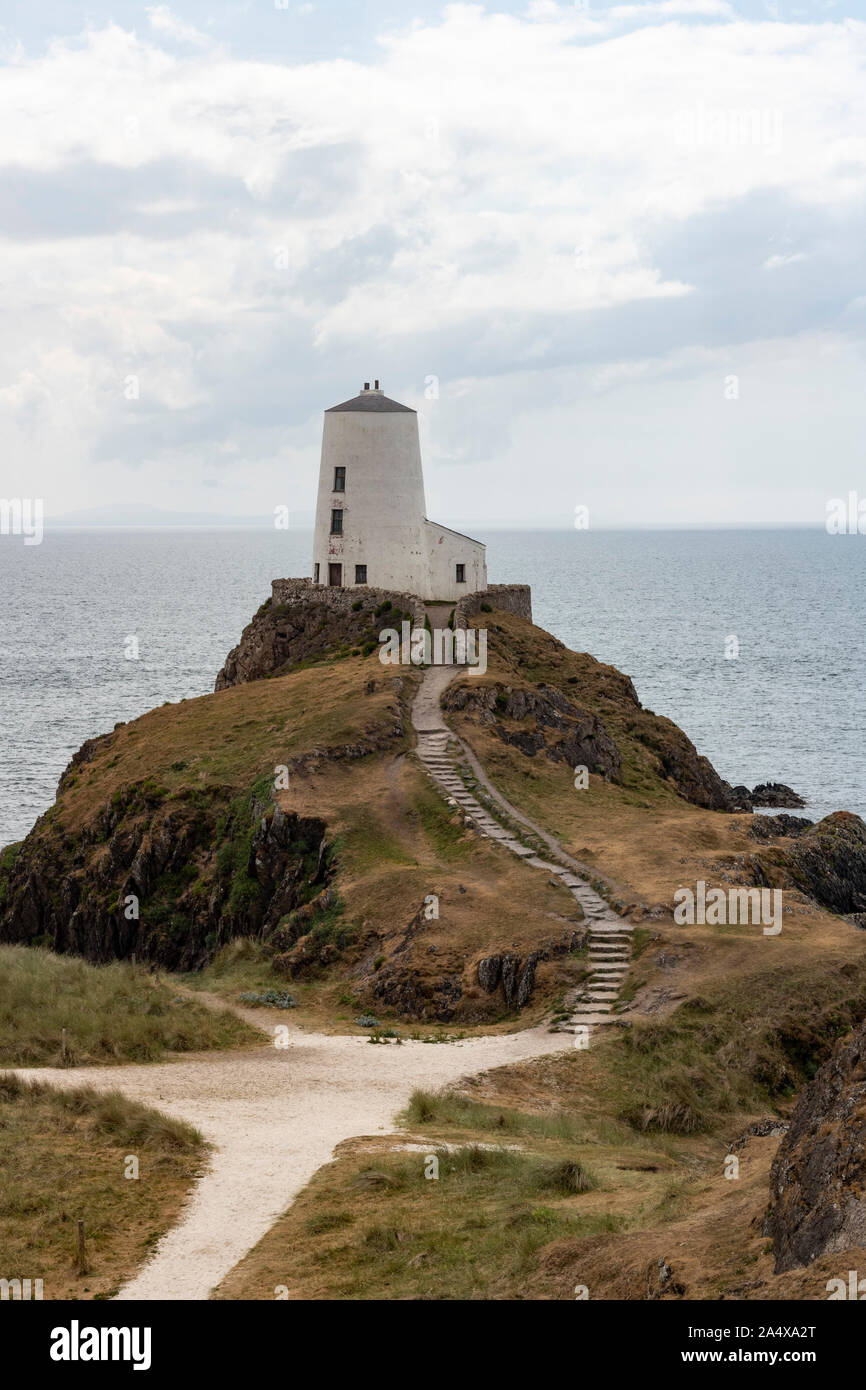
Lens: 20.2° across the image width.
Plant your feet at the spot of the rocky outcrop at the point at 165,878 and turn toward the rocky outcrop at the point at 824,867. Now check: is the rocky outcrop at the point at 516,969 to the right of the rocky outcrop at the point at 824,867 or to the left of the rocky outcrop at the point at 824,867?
right

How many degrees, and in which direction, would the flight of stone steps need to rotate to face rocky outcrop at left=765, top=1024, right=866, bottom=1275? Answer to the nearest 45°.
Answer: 0° — it already faces it

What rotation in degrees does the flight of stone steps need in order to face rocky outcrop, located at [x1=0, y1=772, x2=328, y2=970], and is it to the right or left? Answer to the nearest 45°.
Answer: approximately 135° to its right

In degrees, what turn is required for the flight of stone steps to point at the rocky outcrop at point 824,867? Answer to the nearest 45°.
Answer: approximately 135° to its left

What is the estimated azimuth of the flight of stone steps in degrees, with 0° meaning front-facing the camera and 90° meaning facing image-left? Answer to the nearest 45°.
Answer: approximately 0°
